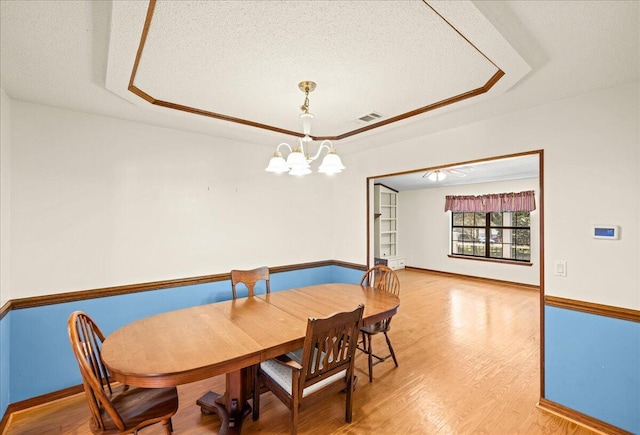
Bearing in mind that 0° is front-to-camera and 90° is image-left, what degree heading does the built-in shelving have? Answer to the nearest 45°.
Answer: approximately 315°

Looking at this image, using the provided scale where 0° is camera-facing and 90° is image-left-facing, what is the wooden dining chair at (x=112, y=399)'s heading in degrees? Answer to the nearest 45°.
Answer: approximately 270°

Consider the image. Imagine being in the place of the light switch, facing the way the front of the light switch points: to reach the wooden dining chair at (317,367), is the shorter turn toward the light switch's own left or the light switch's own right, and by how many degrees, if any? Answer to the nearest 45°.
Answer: approximately 45° to the light switch's own right

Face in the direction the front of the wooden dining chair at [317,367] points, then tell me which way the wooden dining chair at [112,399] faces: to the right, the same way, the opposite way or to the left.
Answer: to the right

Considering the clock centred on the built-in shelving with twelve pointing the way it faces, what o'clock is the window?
The window is roughly at 11 o'clock from the built-in shelving.

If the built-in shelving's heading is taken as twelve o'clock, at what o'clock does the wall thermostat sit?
The wall thermostat is roughly at 1 o'clock from the built-in shelving.

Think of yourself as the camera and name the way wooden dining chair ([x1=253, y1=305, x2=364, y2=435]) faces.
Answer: facing away from the viewer and to the left of the viewer
